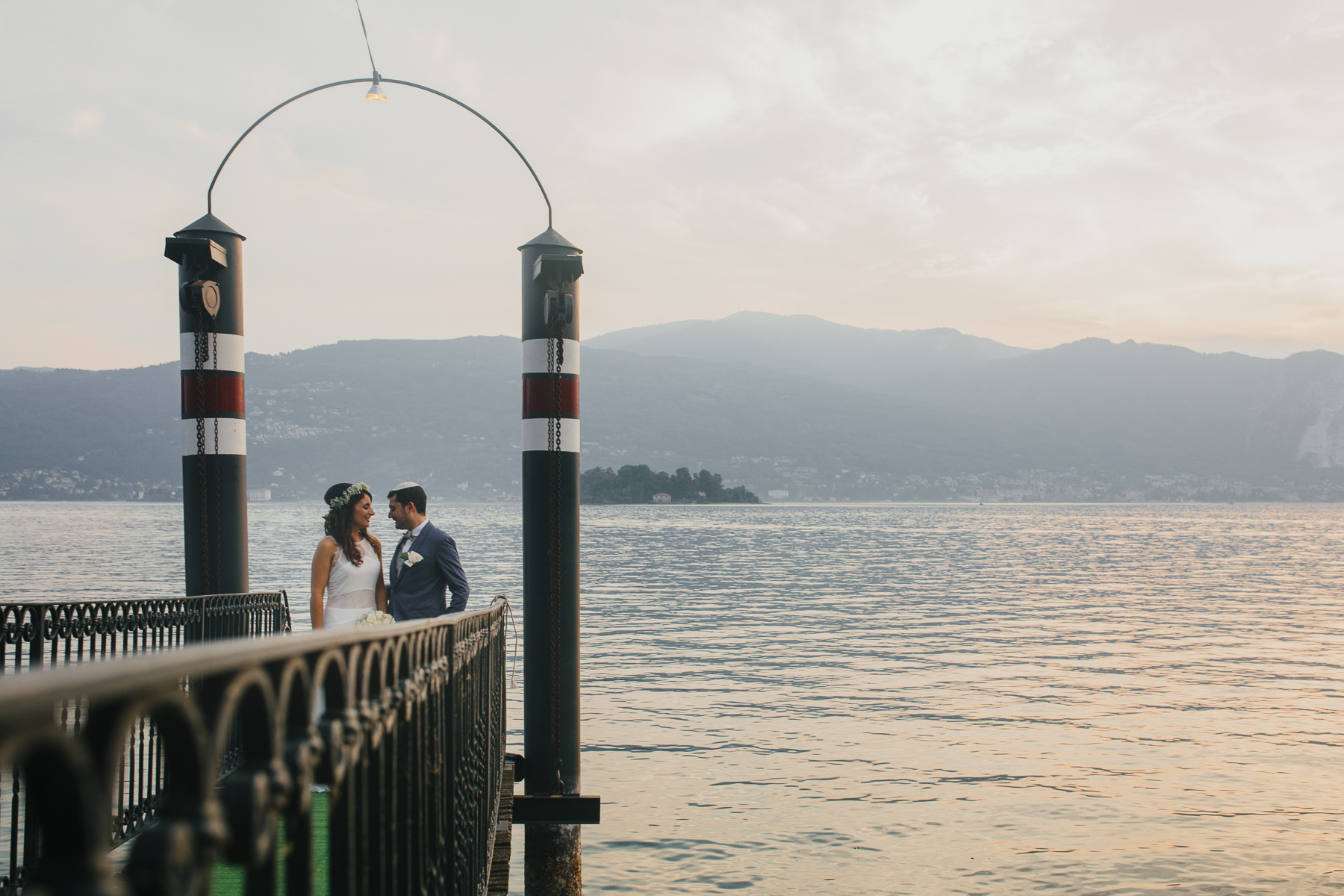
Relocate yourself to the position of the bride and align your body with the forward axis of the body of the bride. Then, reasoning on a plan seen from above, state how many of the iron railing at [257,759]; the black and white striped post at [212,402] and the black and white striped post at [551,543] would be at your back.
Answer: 1

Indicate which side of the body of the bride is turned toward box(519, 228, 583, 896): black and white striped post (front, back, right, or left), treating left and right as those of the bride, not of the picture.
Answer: front

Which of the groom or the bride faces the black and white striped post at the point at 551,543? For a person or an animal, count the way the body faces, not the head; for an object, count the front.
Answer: the bride

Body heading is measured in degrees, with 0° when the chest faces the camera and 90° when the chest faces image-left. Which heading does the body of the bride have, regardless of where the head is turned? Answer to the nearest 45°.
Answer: approximately 315°

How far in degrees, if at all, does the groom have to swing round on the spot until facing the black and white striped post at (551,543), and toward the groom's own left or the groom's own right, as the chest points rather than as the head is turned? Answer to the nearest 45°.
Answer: approximately 90° to the groom's own left

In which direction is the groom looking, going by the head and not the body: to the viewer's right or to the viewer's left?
to the viewer's left

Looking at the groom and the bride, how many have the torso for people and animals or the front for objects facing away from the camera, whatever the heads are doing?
0

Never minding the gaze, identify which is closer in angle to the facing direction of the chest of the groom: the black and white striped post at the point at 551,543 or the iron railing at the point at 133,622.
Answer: the iron railing

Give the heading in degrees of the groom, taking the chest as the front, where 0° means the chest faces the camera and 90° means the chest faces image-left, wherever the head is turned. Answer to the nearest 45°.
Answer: approximately 45°

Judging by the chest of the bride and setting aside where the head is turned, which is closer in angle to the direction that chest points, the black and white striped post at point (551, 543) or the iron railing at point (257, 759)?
the black and white striped post
